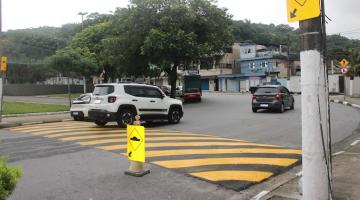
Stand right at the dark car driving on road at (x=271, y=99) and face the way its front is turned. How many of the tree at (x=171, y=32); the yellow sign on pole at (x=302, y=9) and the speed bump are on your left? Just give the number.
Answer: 1

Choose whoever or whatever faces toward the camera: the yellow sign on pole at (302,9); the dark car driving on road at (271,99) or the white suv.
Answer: the yellow sign on pole

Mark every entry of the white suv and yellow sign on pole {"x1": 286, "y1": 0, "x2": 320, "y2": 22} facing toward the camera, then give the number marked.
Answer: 1

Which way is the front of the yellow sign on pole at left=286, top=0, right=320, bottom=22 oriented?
toward the camera

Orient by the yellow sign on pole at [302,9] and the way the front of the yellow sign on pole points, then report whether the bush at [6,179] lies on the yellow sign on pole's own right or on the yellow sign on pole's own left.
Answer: on the yellow sign on pole's own right

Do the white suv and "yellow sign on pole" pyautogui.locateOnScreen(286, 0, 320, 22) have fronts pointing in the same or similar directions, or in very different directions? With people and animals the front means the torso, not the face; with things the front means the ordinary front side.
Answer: very different directions

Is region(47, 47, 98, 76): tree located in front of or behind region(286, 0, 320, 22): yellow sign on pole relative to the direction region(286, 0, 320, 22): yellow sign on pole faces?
behind

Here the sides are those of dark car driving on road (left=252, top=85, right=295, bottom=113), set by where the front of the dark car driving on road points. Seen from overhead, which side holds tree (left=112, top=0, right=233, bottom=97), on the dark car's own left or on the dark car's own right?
on the dark car's own left

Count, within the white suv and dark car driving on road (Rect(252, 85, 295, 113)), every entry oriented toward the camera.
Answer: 0

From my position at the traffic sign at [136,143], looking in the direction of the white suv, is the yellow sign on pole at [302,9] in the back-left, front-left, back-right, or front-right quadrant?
back-right
